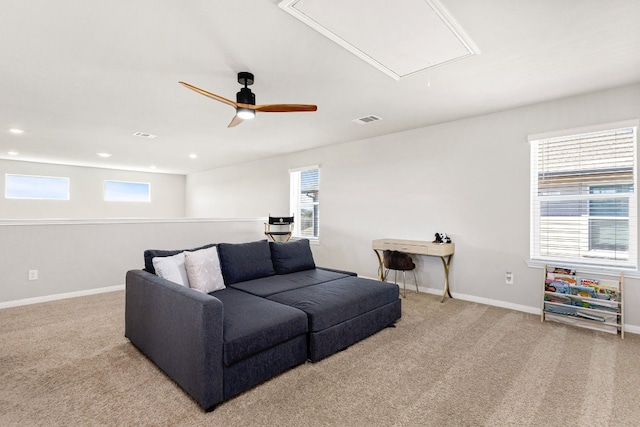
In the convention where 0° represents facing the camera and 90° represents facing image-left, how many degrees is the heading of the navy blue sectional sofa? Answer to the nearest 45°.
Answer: approximately 315°

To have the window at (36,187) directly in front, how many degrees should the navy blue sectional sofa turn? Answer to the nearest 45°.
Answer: approximately 180°

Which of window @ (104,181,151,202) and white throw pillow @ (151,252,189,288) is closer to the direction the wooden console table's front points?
the white throw pillow

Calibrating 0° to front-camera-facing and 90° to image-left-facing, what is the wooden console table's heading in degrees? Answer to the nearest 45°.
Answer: approximately 45°

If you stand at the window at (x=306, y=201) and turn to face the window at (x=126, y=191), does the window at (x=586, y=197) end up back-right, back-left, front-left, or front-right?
back-left

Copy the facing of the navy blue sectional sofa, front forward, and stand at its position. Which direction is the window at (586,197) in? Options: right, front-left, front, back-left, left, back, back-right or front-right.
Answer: front-left

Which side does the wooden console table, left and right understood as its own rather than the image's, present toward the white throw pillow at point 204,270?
front

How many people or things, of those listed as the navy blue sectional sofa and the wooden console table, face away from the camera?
0
